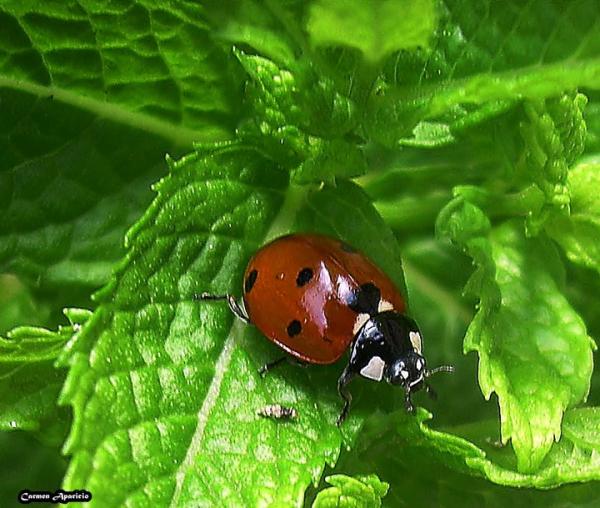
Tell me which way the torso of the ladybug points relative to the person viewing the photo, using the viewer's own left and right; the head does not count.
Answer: facing the viewer and to the right of the viewer
